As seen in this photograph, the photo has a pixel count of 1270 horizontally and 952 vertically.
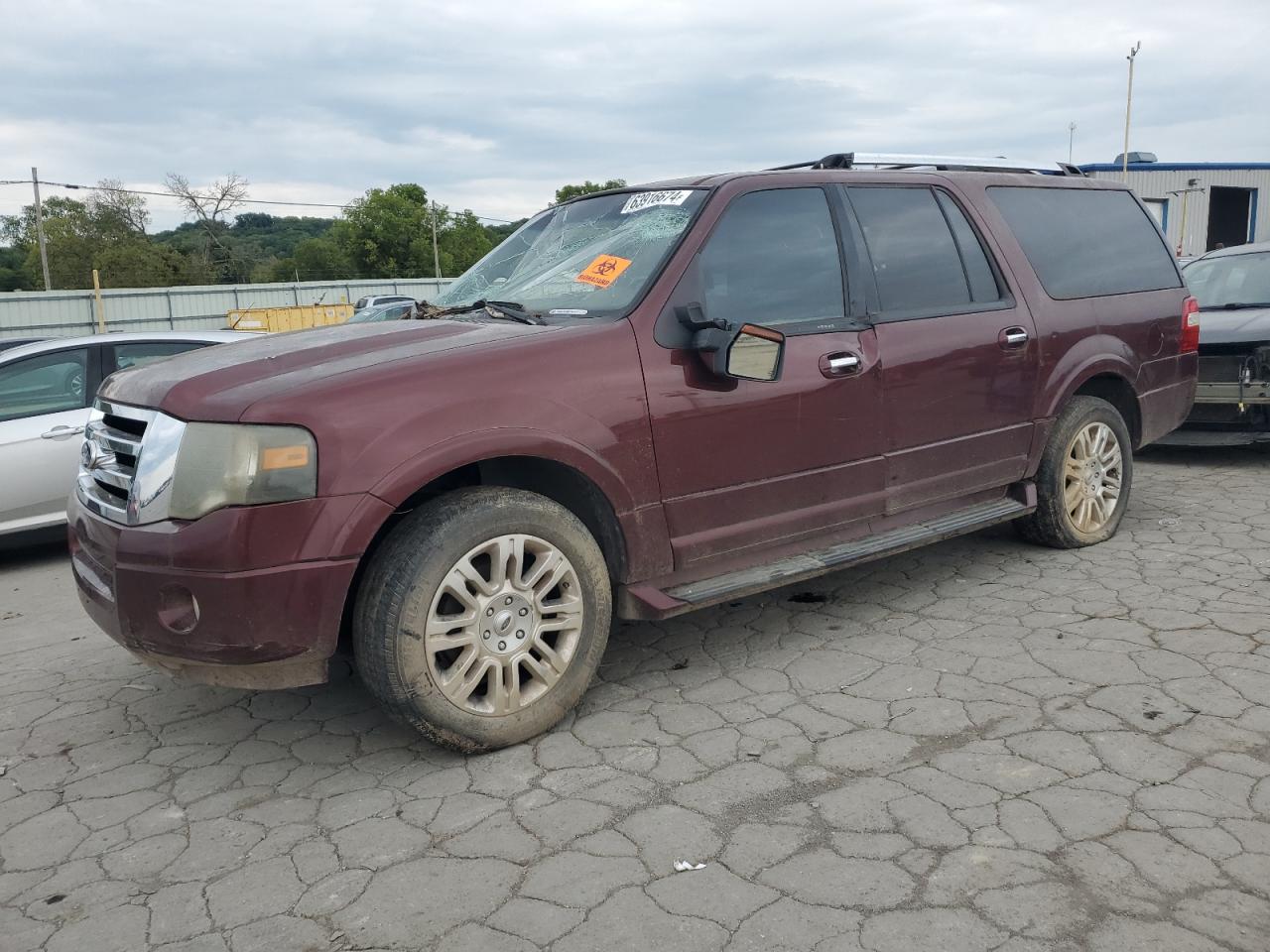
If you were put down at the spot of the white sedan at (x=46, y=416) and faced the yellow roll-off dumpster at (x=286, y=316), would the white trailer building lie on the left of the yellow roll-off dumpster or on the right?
right

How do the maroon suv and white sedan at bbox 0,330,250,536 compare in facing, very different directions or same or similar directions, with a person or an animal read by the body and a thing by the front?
same or similar directions

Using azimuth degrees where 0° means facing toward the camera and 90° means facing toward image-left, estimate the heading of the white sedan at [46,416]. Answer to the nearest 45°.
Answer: approximately 45°

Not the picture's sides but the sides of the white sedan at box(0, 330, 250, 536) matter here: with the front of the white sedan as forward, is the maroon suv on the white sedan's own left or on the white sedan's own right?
on the white sedan's own left

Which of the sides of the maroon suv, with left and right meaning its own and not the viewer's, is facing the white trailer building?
back

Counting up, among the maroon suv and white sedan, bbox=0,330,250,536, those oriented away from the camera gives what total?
0

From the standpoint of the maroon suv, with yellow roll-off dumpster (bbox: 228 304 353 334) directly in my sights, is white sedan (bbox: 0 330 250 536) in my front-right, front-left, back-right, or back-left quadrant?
front-left

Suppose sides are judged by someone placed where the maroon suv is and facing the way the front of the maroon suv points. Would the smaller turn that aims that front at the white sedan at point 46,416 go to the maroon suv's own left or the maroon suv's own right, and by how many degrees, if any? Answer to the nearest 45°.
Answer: approximately 90° to the maroon suv's own right

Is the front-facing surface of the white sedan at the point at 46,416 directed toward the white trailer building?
no

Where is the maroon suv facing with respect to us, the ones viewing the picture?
facing the viewer and to the left of the viewer
